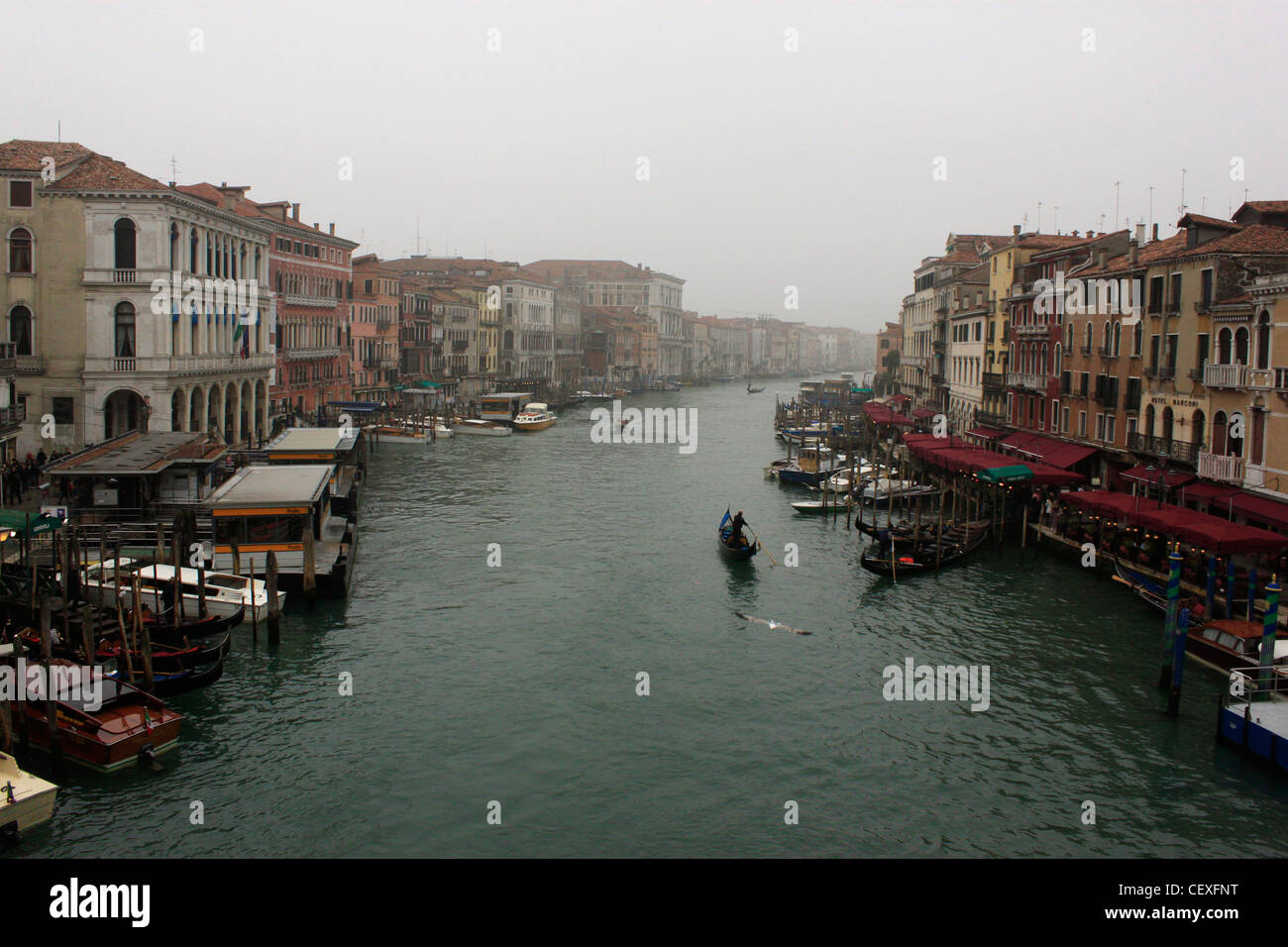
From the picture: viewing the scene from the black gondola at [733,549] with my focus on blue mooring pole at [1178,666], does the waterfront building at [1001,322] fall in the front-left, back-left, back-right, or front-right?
back-left

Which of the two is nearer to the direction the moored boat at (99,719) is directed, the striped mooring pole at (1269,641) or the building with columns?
the building with columns

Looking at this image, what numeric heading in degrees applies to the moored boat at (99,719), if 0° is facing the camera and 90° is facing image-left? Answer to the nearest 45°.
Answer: approximately 135°

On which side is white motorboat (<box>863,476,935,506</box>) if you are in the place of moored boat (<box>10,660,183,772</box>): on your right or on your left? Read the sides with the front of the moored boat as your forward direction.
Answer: on your right

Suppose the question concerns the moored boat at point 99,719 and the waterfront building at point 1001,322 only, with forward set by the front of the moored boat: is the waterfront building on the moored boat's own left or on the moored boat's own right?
on the moored boat's own right

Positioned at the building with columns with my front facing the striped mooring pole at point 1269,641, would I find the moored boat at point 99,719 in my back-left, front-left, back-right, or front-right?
front-right

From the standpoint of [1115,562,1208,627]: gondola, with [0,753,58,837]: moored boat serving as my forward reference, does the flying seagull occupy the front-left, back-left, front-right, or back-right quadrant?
front-right

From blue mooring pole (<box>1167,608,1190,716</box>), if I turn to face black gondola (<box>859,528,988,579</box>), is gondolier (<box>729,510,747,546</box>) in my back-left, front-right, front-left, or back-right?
front-left
